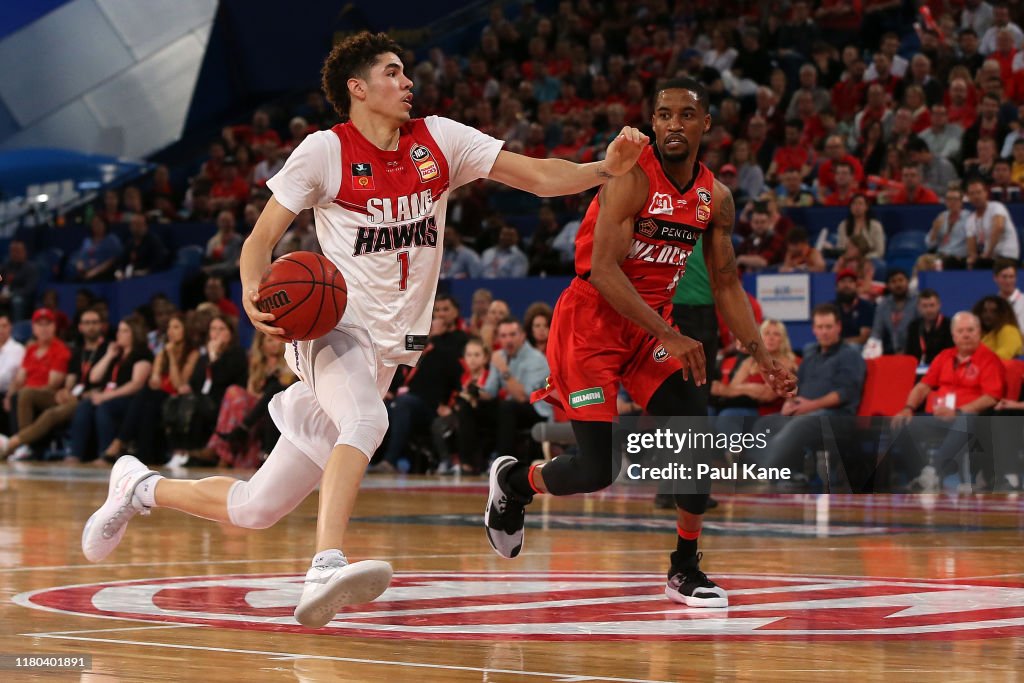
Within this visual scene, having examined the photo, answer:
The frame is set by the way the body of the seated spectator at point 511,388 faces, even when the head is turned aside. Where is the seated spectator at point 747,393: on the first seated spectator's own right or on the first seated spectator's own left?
on the first seated spectator's own left

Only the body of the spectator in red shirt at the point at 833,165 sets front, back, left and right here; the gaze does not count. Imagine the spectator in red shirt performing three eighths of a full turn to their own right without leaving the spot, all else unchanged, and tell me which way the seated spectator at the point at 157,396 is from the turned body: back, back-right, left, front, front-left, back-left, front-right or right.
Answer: front-left

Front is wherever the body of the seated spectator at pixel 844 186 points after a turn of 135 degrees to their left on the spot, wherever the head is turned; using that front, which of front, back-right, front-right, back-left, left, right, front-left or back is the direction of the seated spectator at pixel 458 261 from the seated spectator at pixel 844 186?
back-left

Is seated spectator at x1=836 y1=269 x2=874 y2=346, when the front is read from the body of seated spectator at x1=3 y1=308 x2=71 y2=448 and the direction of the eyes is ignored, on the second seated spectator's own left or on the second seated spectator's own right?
on the second seated spectator's own left

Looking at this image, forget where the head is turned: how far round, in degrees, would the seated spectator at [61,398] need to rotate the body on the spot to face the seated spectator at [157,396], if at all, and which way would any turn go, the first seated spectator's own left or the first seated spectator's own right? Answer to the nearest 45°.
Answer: approximately 90° to the first seated spectator's own left

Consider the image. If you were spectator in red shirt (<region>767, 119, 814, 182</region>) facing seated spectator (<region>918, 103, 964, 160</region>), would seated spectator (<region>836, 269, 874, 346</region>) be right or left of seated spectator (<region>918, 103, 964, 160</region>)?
right

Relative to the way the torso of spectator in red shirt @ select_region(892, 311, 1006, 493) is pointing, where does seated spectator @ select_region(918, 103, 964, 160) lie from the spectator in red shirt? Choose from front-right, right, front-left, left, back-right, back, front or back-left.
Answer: back-right

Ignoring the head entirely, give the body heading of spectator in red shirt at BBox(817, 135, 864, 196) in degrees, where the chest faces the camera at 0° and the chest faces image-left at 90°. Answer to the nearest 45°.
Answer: approximately 0°

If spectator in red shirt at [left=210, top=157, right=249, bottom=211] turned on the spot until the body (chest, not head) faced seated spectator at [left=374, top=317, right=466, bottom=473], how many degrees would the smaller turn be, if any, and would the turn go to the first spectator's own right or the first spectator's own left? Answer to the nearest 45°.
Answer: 0° — they already face them
